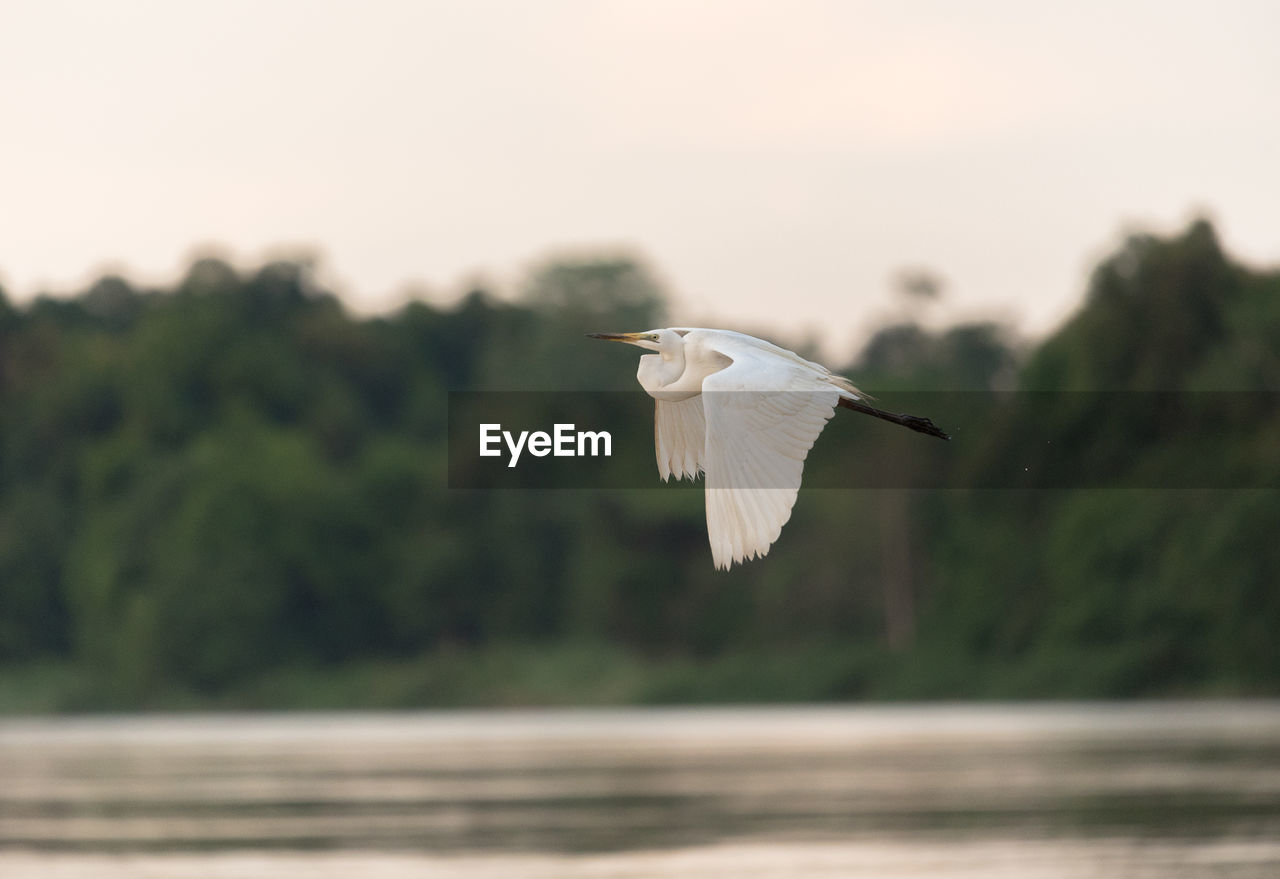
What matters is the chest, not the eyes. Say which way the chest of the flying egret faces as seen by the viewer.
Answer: to the viewer's left
